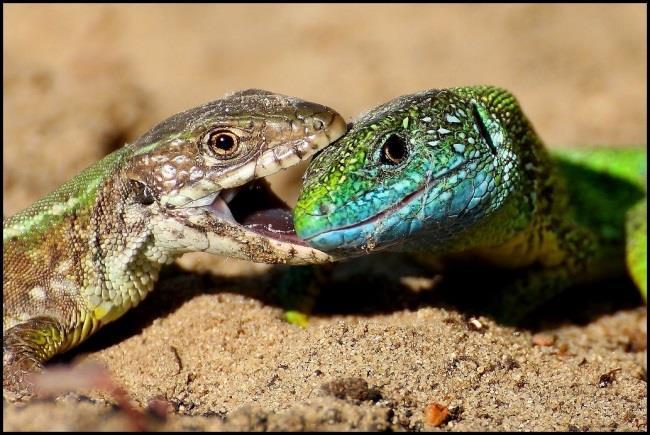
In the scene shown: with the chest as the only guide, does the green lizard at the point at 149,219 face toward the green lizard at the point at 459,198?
yes

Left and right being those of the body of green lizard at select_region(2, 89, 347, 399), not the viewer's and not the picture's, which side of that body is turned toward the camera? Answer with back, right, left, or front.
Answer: right
